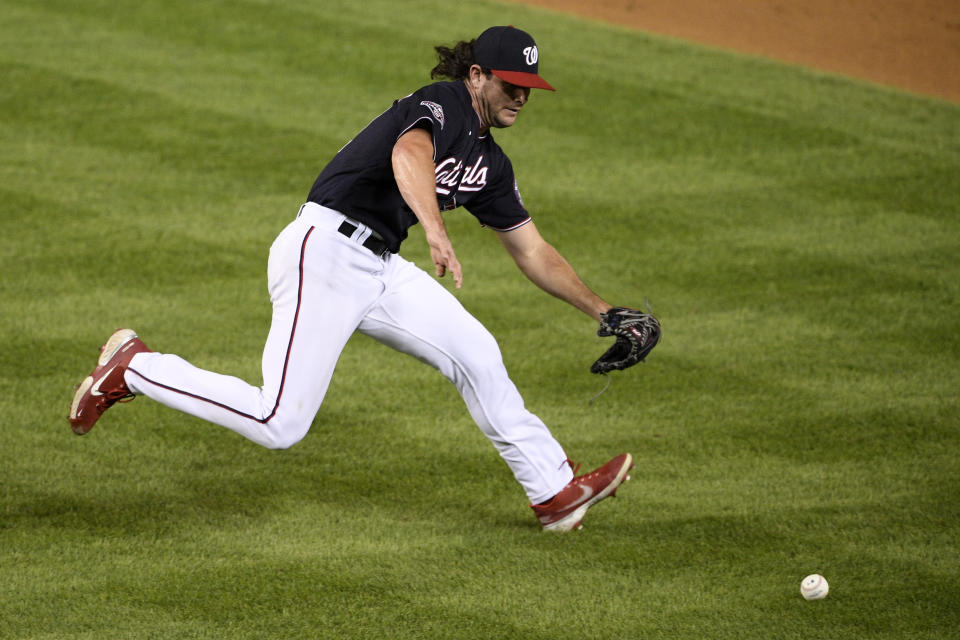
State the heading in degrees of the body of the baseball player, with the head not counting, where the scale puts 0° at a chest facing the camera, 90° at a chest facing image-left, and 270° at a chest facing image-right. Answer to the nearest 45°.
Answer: approximately 315°

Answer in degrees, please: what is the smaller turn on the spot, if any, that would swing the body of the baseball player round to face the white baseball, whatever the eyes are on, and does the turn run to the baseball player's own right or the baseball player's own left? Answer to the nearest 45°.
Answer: approximately 45° to the baseball player's own left
